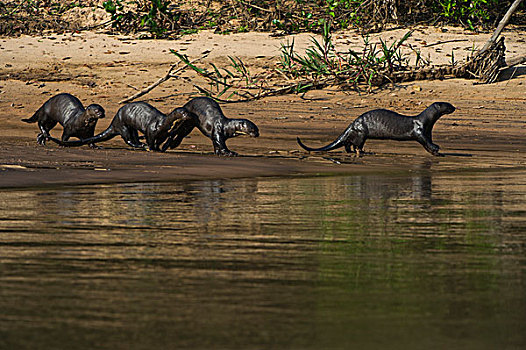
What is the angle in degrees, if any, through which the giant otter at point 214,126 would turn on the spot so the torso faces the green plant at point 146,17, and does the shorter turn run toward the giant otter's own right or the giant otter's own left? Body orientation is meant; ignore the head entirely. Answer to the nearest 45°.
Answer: approximately 90° to the giant otter's own left

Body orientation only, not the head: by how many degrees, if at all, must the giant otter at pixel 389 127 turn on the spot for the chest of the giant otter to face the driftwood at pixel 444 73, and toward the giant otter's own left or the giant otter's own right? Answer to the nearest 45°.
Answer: approximately 90° to the giant otter's own left

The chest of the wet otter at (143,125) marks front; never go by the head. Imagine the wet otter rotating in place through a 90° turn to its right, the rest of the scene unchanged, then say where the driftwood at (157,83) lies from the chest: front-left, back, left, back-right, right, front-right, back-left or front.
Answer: back

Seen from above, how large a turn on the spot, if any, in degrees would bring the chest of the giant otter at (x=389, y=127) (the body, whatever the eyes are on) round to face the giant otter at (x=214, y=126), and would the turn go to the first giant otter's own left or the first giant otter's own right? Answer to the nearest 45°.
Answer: approximately 180°

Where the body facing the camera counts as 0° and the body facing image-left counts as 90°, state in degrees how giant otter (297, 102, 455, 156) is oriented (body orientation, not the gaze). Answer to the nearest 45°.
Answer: approximately 270°

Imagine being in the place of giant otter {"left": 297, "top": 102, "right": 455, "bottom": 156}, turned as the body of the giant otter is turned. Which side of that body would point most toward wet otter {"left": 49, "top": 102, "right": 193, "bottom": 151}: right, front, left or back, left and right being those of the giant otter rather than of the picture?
back

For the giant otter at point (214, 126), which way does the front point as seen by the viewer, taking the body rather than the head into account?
to the viewer's right

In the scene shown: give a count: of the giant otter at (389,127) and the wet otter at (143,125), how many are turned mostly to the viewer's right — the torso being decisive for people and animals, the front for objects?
2

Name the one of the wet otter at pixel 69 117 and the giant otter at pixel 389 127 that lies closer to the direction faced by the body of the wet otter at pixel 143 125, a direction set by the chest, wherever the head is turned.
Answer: the giant otter

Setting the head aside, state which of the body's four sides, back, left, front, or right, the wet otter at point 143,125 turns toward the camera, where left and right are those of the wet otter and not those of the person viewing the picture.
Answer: right

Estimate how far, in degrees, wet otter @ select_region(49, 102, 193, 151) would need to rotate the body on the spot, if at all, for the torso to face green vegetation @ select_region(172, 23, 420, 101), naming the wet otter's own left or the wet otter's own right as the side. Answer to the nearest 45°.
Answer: approximately 45° to the wet otter's own left
